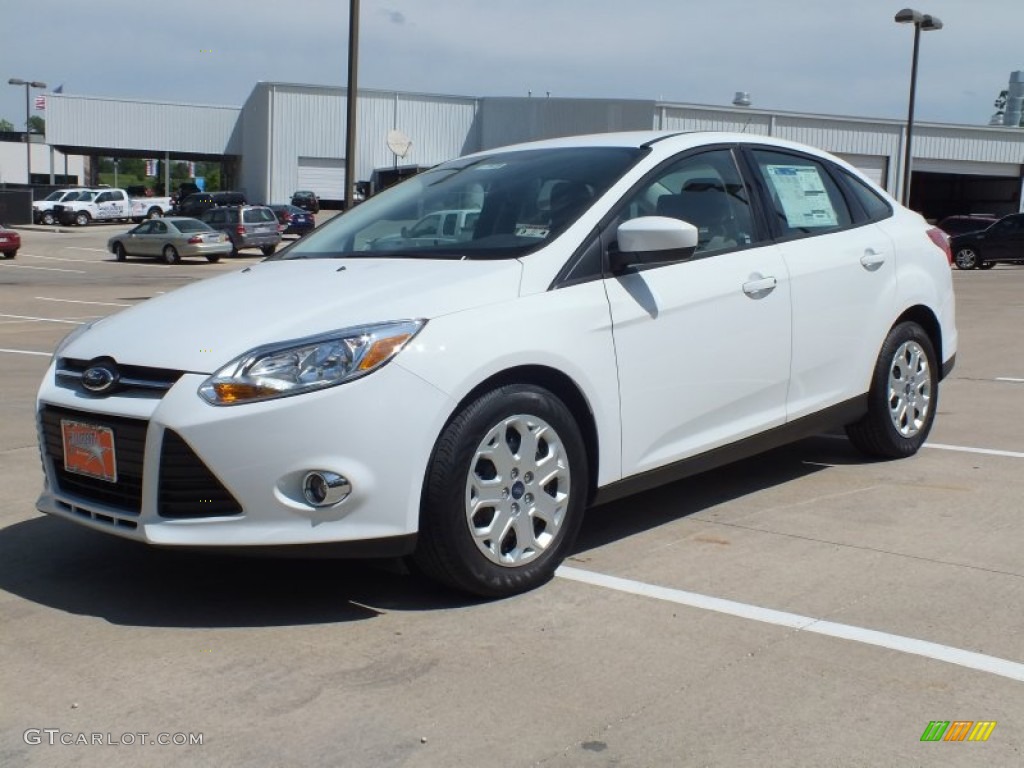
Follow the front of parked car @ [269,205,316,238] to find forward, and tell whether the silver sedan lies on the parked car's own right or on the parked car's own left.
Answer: on the parked car's own left

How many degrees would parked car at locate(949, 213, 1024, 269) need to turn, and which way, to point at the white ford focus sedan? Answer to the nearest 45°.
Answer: approximately 90° to its left

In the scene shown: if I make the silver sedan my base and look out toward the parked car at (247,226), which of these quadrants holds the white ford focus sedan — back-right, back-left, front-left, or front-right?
back-right

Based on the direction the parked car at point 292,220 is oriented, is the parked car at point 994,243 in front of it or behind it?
behind

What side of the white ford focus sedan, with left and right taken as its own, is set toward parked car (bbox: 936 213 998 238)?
back

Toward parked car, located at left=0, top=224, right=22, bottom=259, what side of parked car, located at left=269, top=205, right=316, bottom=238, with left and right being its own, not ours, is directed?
left

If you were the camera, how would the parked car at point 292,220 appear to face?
facing away from the viewer and to the left of the viewer

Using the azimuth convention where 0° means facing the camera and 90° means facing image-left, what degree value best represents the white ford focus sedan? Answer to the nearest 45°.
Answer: approximately 45°

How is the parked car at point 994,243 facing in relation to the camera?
to the viewer's left
